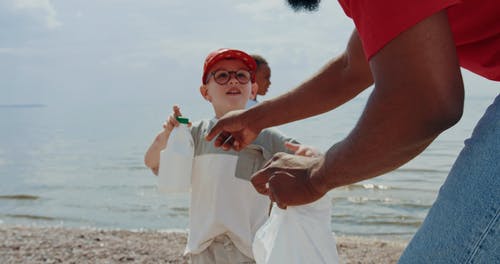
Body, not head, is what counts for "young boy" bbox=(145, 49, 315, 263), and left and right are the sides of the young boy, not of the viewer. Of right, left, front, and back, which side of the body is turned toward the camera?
front
